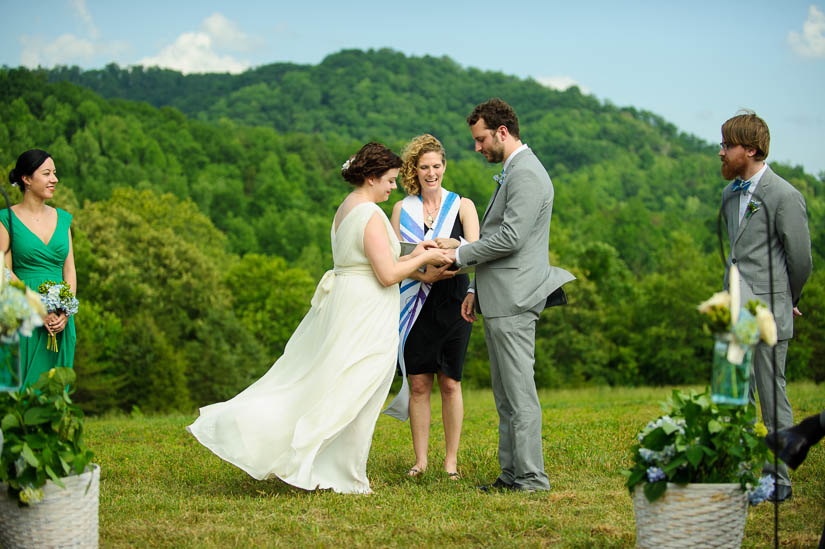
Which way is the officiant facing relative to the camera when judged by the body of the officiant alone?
toward the camera

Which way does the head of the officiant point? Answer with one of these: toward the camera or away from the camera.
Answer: toward the camera

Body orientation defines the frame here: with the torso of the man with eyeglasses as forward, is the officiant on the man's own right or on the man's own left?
on the man's own right

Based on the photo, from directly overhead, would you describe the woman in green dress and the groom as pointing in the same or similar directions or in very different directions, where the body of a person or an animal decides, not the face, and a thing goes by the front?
very different directions

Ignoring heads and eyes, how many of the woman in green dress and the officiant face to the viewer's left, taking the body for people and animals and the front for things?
0

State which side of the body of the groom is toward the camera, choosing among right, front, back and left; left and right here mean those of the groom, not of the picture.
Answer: left

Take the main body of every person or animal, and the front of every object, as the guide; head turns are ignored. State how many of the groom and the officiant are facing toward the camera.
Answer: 1

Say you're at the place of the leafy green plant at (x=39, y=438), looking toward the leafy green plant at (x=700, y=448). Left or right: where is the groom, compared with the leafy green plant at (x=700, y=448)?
left

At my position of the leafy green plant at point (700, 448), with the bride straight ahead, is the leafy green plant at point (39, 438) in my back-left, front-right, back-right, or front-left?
front-left

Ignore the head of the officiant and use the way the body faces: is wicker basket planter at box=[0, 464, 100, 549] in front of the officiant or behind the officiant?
in front

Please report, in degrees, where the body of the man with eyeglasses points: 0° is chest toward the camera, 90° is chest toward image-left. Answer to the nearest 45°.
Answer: approximately 45°

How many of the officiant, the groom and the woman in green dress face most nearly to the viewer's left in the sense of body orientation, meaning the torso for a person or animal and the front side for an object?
1

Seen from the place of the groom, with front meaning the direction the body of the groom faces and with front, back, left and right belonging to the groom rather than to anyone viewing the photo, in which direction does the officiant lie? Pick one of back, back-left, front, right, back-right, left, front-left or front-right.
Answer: front-right

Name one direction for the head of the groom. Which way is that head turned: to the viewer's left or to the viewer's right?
to the viewer's left

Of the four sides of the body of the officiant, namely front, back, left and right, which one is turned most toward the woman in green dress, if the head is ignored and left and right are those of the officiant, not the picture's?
right

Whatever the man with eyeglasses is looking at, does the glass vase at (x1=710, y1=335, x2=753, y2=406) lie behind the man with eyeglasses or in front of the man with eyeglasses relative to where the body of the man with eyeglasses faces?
in front

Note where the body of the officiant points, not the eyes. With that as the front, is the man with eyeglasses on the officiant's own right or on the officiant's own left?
on the officiant's own left
